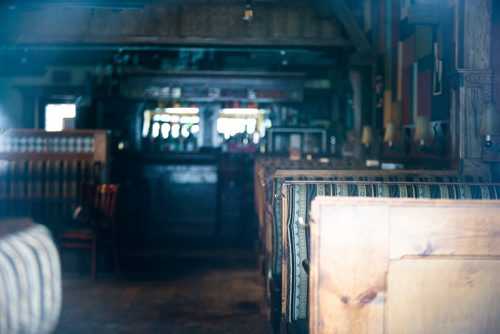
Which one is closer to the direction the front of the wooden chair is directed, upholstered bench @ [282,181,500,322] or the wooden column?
the upholstered bench

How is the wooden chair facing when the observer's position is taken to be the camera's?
facing the viewer and to the left of the viewer
